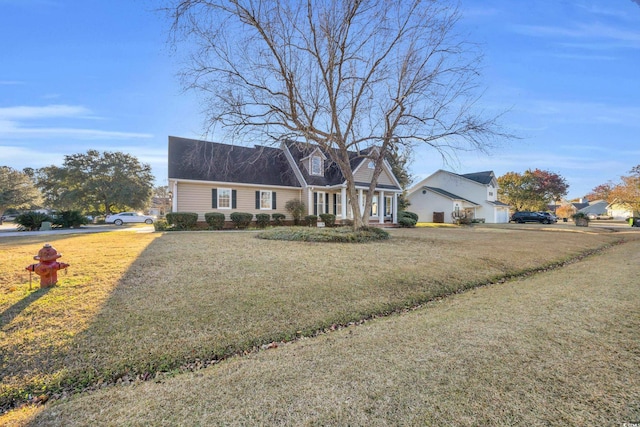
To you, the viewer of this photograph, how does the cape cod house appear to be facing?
facing the viewer and to the right of the viewer

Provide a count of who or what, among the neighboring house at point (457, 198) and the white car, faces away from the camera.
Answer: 0

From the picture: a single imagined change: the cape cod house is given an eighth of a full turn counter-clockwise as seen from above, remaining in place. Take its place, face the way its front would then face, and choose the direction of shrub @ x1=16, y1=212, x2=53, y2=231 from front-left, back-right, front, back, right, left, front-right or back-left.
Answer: back

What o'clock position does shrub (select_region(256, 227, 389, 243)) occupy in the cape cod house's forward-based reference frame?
The shrub is roughly at 1 o'clock from the cape cod house.

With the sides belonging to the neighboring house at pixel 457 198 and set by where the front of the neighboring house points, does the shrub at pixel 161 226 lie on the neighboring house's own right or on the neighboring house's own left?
on the neighboring house's own right

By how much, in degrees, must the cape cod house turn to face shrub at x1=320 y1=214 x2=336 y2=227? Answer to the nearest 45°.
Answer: approximately 45° to its left

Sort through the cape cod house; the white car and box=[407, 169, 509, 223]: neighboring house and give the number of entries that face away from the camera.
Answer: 0

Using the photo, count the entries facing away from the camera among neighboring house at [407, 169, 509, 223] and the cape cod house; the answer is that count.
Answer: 0
